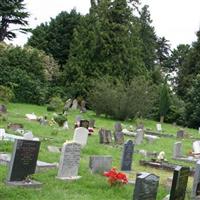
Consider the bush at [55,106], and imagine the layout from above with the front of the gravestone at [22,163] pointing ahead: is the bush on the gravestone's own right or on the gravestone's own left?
on the gravestone's own left

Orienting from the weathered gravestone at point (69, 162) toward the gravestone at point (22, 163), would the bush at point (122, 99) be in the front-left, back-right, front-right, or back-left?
back-right

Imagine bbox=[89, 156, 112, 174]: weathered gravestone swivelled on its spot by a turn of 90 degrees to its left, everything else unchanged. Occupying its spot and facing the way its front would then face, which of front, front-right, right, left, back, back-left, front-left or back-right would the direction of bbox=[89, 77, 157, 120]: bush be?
left

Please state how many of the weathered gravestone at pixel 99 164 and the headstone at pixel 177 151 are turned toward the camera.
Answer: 2

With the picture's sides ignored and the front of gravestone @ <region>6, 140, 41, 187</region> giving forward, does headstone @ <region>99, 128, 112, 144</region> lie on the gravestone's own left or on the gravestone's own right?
on the gravestone's own left

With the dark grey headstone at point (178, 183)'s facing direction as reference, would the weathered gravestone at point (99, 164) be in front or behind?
behind

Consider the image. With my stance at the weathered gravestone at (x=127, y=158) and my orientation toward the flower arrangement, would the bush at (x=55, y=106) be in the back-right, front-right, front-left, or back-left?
back-right

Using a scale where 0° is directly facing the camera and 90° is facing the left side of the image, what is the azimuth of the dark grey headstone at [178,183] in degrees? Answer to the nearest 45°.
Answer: approximately 315°

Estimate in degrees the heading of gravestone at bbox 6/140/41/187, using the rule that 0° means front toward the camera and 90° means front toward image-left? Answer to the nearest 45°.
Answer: approximately 315°

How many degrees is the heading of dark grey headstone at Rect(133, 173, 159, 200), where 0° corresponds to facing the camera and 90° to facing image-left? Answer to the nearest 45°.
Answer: approximately 315°
